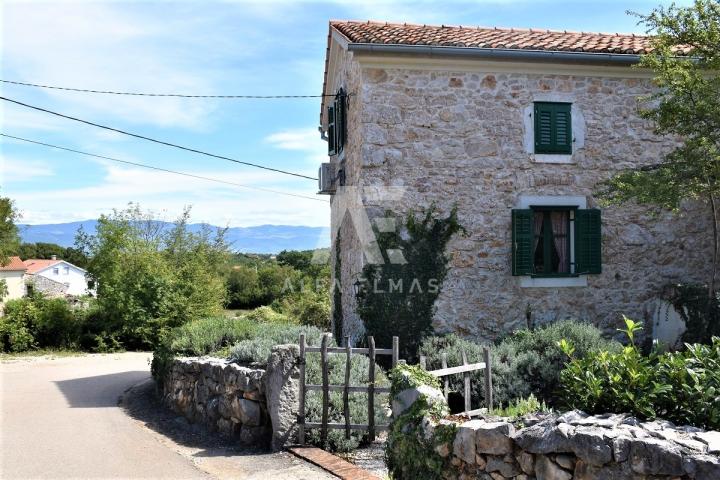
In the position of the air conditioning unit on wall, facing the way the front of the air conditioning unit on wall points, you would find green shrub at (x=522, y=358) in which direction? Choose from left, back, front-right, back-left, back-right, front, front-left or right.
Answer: back-left

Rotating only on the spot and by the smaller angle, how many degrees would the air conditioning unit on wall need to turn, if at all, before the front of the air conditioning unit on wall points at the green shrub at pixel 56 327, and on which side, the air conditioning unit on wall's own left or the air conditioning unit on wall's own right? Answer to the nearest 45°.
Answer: approximately 45° to the air conditioning unit on wall's own right

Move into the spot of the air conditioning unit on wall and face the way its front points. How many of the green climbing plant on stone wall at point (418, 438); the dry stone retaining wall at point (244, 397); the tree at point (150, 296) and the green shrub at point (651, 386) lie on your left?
3

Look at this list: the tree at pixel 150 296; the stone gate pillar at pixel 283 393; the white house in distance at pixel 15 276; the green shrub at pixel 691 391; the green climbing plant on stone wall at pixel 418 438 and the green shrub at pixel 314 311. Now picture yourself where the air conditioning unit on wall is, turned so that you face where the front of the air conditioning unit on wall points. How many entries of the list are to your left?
3

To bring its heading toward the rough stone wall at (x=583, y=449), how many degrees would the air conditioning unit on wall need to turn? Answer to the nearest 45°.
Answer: approximately 90° to its left

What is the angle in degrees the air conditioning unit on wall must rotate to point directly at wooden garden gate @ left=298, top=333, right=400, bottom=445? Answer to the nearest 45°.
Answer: approximately 90° to its left

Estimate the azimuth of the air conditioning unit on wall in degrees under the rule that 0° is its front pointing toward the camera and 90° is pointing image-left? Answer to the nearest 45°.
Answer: approximately 90°

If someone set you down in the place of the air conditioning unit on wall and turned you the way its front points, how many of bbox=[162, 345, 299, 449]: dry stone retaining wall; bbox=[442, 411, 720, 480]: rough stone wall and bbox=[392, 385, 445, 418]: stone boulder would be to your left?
3

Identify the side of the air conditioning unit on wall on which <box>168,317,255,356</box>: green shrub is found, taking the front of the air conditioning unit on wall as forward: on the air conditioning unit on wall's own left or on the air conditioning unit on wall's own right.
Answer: on the air conditioning unit on wall's own left

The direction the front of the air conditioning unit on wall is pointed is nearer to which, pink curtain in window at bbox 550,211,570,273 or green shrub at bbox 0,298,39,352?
the green shrub

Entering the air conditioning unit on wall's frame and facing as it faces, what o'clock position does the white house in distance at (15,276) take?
The white house in distance is roughly at 2 o'clock from the air conditioning unit on wall.
